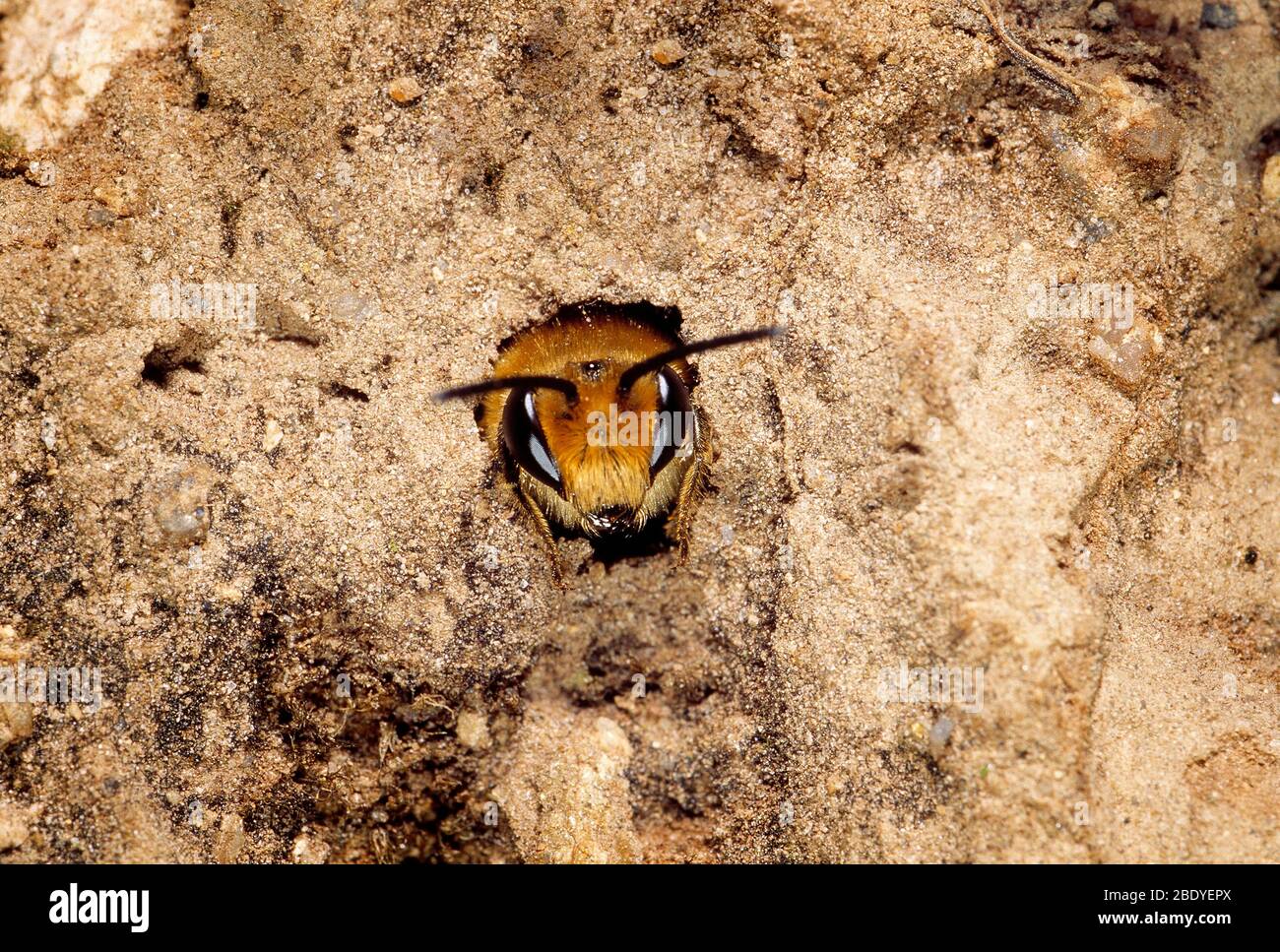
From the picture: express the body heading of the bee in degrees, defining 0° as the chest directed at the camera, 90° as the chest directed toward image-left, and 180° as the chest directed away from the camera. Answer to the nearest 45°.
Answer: approximately 0°

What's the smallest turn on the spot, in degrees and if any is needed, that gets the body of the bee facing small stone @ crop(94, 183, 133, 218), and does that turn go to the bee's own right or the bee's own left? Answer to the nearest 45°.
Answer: approximately 90° to the bee's own right

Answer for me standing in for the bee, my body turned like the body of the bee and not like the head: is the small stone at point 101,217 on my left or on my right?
on my right

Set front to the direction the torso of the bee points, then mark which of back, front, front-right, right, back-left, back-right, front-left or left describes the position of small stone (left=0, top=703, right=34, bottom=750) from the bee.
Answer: right

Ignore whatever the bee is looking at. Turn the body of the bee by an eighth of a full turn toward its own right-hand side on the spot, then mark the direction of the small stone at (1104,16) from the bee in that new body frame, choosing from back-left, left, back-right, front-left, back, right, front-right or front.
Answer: back-left

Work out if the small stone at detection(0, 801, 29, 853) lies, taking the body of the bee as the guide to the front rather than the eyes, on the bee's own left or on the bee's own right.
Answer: on the bee's own right
